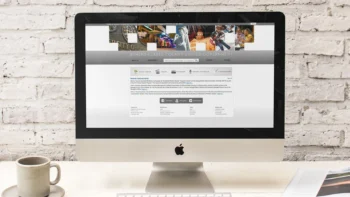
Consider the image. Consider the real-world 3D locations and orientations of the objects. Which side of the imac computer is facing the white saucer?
right

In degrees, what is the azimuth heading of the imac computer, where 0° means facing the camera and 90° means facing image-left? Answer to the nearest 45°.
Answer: approximately 0°
